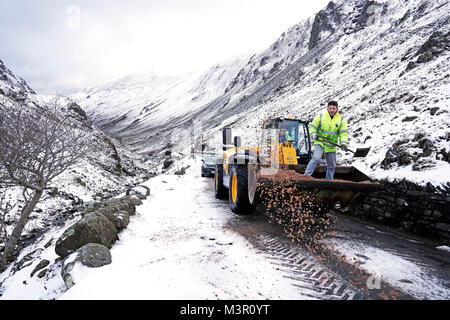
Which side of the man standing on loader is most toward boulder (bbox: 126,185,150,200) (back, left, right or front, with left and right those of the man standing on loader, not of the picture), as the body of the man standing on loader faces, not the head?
right

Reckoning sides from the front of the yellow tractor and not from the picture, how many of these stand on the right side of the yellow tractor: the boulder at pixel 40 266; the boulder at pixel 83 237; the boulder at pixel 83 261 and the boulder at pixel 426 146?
3

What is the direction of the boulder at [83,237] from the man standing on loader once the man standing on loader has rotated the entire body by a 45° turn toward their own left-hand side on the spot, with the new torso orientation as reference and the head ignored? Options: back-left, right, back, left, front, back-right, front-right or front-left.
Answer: right

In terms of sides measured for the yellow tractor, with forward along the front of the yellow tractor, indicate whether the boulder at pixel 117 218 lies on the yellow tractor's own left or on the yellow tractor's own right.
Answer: on the yellow tractor's own right

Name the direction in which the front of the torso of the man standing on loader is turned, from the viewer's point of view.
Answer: toward the camera

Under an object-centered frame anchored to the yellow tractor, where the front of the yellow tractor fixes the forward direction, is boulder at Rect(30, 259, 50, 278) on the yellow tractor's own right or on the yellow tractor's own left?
on the yellow tractor's own right

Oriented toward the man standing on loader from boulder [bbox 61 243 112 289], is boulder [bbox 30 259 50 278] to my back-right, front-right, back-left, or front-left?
back-left

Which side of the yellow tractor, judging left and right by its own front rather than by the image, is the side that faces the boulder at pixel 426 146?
left

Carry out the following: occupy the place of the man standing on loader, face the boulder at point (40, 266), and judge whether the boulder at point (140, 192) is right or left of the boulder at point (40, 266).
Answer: right

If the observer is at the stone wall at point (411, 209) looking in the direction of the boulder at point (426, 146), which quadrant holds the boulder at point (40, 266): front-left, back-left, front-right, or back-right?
back-left

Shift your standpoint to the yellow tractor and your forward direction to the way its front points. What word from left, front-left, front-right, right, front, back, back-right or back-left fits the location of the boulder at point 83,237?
right

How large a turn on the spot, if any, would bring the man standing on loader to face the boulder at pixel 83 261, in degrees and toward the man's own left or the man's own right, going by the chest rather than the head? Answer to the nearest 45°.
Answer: approximately 45° to the man's own right

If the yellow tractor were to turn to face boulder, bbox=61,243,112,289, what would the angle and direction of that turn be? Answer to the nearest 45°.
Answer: approximately 90° to its right

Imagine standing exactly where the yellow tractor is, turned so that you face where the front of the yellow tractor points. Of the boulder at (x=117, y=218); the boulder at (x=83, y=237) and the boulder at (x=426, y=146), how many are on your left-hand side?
1

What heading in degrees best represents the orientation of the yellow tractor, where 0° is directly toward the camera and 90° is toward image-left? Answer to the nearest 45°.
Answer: approximately 315°

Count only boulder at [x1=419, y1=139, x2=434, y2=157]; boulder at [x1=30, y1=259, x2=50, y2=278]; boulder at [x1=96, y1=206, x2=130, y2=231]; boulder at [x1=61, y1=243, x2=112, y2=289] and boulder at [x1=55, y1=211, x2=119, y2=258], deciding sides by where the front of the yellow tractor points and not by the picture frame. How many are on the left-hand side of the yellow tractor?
1

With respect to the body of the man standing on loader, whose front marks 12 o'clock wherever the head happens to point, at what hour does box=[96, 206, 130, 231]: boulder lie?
The boulder is roughly at 2 o'clock from the man standing on loader.
